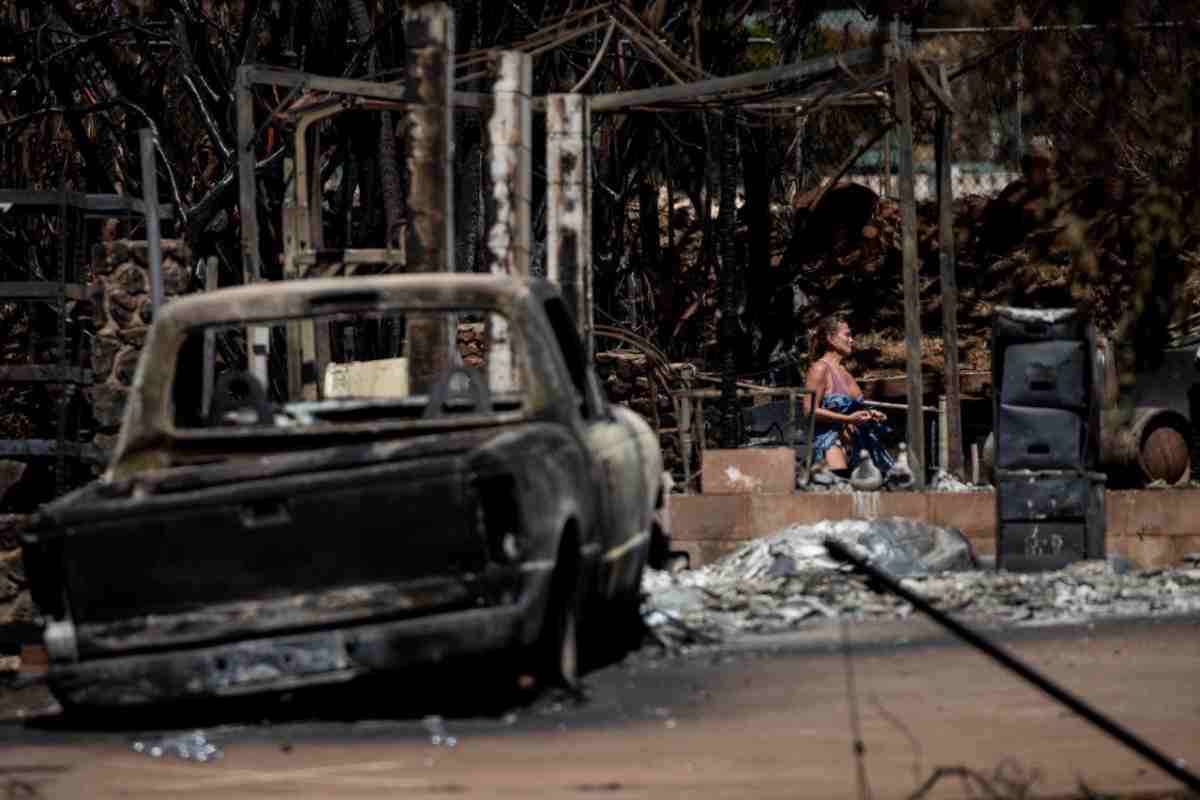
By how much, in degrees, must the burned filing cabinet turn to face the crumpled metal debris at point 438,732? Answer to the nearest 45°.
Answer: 0° — it already faces it

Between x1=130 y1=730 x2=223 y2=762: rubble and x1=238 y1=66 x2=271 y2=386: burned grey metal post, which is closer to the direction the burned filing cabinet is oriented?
the rubble

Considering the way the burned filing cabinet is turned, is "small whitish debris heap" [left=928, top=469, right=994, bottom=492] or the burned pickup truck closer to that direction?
the burned pickup truck

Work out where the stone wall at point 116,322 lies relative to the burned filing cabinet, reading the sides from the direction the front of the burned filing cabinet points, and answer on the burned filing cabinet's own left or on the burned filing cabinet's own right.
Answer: on the burned filing cabinet's own right

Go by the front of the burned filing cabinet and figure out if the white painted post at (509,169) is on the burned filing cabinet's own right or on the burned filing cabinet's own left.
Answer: on the burned filing cabinet's own right

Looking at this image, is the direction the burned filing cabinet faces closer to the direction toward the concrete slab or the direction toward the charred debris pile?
the charred debris pile

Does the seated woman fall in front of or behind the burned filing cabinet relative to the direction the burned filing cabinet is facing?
behind

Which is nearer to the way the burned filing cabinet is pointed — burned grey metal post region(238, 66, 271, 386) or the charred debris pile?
the charred debris pile

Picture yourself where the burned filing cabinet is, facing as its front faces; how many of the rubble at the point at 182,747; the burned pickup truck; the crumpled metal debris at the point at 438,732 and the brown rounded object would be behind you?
1

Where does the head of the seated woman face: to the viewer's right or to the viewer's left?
to the viewer's right

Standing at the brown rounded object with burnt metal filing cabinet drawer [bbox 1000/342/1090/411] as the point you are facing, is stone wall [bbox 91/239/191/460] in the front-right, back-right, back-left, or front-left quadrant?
front-right

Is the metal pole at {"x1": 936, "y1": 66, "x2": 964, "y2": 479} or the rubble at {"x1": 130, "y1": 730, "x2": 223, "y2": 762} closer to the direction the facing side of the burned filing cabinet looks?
the rubble

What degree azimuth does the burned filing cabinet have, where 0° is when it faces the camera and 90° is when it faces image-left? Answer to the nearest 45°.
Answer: approximately 0°
